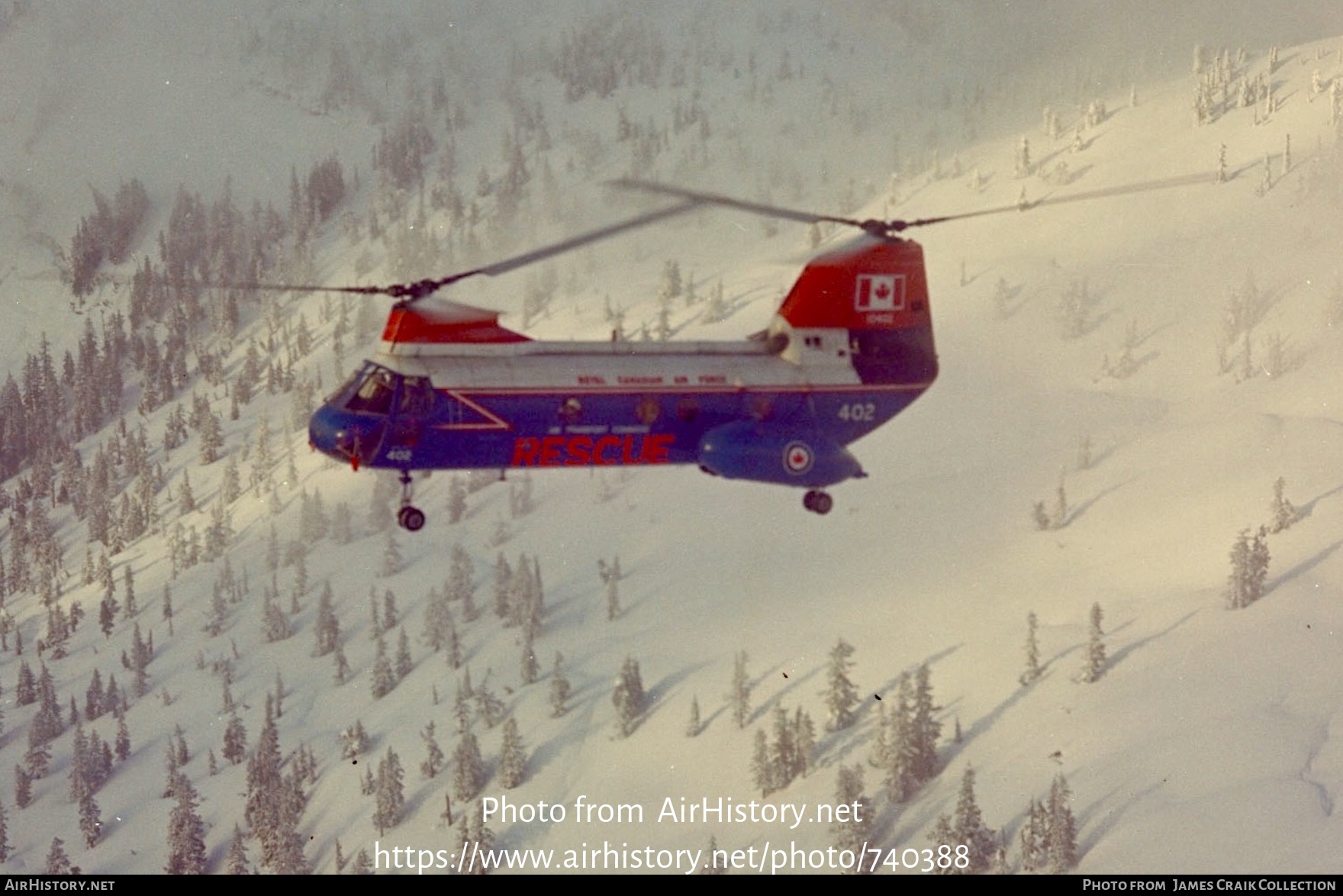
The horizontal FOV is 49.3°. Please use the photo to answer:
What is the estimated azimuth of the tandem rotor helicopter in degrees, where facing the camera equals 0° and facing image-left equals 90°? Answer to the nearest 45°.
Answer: approximately 90°
